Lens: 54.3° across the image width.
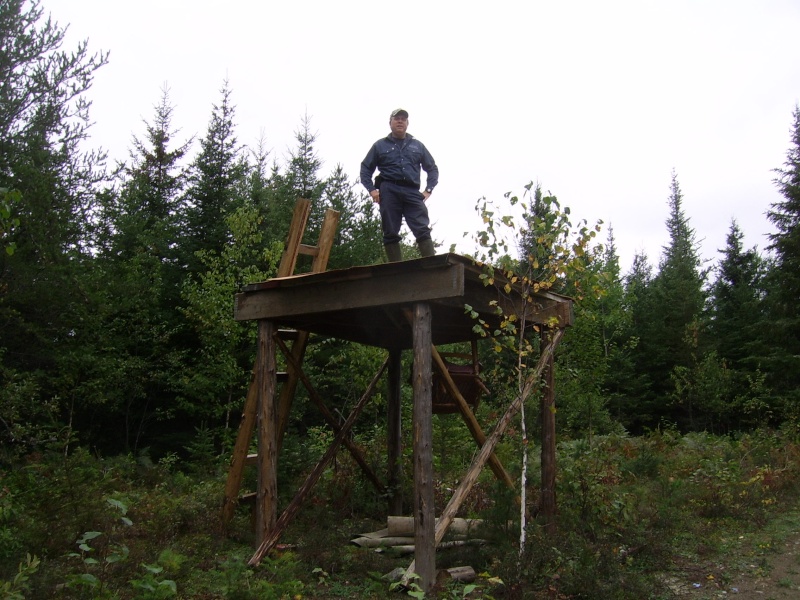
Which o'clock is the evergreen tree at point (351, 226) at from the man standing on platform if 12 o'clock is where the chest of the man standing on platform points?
The evergreen tree is roughly at 6 o'clock from the man standing on platform.

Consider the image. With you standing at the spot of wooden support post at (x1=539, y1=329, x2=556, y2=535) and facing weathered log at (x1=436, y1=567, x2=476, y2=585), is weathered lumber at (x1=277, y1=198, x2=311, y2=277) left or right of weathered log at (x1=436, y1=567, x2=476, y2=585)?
right

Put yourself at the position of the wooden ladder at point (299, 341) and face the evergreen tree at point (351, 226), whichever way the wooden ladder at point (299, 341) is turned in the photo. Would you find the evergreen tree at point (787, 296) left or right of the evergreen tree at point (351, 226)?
right

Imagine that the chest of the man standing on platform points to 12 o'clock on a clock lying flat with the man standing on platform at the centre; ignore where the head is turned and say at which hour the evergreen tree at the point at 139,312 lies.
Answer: The evergreen tree is roughly at 5 o'clock from the man standing on platform.

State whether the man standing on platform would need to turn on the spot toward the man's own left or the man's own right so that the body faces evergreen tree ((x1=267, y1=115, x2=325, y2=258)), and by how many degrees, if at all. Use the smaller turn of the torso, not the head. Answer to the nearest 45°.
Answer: approximately 180°

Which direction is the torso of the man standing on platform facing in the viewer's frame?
toward the camera
